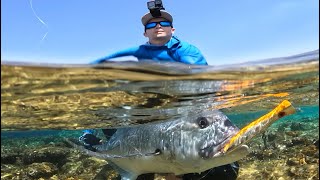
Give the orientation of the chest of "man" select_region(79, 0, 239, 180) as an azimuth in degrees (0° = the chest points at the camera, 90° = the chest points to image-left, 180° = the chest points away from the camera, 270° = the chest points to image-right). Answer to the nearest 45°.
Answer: approximately 0°

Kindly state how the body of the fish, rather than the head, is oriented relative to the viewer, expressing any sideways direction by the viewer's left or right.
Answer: facing to the right of the viewer
